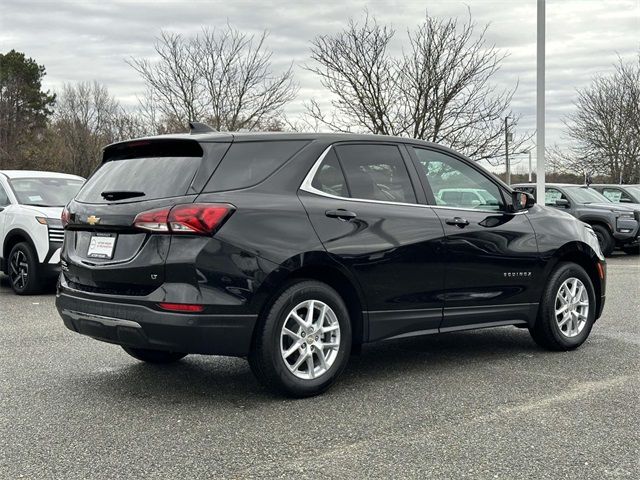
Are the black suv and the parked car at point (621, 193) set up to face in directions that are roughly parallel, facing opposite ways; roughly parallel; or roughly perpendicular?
roughly perpendicular

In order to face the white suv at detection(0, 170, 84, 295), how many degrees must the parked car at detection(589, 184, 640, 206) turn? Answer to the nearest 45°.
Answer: approximately 90° to its right

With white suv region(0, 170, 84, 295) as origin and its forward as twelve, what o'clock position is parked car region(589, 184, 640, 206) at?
The parked car is roughly at 10 o'clock from the white suv.

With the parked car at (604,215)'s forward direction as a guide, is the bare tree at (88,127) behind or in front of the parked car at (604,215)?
behind

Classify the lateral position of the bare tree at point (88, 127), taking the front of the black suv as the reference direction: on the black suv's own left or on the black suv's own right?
on the black suv's own left

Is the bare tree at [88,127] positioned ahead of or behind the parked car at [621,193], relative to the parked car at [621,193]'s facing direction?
behind

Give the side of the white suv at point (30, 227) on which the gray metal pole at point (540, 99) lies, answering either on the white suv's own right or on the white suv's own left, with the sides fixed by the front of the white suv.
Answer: on the white suv's own left

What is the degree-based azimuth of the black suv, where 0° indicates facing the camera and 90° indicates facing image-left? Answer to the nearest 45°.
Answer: approximately 225°

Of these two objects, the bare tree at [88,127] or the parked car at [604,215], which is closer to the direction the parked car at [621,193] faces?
the parked car

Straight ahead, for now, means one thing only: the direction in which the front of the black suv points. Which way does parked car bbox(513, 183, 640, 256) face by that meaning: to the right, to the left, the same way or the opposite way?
to the right

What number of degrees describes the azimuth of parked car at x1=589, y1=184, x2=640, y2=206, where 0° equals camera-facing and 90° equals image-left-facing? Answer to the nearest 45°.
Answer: approximately 315°

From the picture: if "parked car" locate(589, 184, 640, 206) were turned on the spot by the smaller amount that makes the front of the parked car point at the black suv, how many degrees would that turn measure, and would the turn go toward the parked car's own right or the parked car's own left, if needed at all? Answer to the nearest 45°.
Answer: approximately 45° to the parked car's own right
